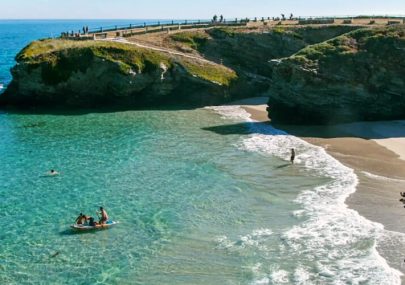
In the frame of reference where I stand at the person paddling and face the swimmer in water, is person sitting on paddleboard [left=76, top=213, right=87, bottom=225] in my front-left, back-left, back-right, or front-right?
front-left

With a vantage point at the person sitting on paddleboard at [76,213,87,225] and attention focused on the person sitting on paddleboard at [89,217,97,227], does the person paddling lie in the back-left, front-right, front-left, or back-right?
front-left

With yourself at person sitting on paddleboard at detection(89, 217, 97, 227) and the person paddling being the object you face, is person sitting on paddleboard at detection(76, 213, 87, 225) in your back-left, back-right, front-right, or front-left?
back-left

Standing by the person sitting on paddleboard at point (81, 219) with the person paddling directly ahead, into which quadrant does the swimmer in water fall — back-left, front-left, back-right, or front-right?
back-left

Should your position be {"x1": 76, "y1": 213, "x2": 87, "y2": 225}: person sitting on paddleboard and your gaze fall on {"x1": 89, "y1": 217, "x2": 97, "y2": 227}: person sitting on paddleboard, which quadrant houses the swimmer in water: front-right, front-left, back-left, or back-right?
back-left
